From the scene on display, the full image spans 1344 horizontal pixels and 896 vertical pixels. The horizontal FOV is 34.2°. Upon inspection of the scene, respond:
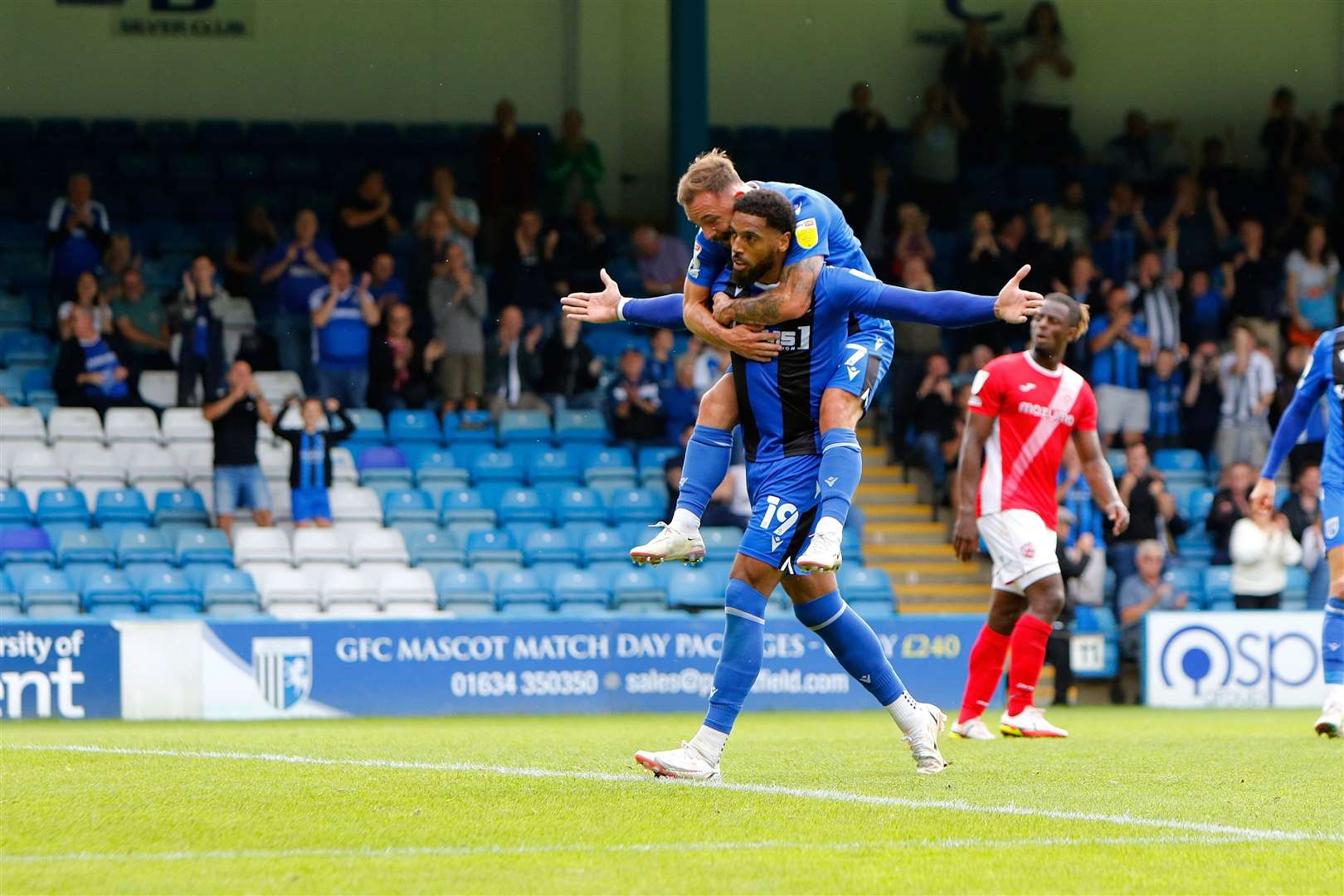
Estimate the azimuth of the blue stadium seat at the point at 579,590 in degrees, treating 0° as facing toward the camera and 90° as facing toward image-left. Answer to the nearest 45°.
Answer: approximately 0°

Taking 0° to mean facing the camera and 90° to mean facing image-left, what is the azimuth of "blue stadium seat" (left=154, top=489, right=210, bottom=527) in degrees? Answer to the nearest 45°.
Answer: approximately 0°

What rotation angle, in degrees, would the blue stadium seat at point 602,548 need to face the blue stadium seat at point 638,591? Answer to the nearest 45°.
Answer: approximately 45° to its left

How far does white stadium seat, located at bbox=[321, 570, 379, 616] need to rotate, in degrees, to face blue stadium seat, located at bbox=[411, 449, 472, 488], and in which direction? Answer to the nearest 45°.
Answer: approximately 135° to its left

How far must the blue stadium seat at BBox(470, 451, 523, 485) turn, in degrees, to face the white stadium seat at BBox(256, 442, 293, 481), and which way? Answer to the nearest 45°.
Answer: approximately 90° to its right
